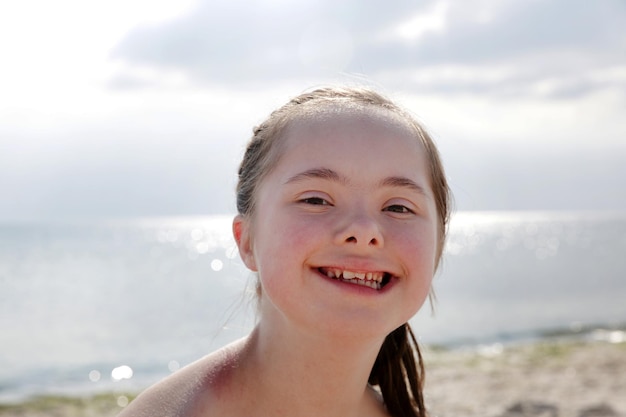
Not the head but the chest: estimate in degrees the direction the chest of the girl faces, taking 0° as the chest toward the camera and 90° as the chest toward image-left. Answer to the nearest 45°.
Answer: approximately 315°
